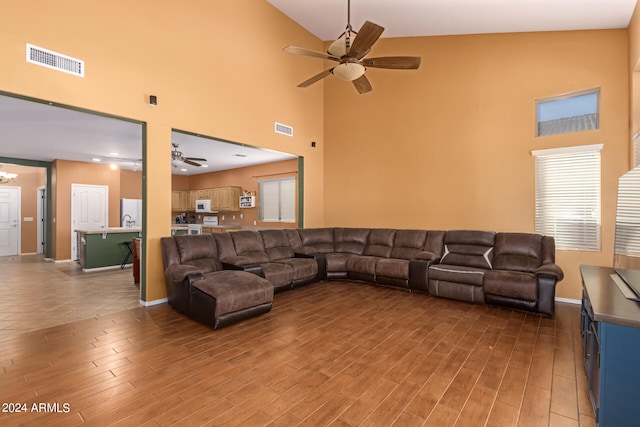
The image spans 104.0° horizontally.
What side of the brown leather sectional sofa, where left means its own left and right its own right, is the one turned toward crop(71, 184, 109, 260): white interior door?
right

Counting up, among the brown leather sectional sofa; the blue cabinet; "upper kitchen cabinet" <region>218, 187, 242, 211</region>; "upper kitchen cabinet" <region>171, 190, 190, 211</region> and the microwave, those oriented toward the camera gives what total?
4

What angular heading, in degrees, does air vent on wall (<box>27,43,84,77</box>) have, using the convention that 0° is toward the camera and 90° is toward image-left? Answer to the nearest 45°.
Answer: approximately 315°

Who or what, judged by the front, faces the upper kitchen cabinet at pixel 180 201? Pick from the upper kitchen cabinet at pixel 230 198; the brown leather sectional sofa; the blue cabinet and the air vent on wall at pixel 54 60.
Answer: the blue cabinet

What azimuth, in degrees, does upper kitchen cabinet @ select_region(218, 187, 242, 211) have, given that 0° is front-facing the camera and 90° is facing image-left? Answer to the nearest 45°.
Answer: approximately 0°

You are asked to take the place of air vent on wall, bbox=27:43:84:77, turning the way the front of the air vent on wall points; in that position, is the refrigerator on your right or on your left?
on your left

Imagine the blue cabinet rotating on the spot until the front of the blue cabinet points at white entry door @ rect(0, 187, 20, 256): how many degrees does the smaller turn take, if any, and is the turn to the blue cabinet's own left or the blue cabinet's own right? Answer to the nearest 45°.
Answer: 0° — it already faces it

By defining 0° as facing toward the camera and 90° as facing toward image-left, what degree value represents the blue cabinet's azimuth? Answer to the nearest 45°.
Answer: approximately 90°

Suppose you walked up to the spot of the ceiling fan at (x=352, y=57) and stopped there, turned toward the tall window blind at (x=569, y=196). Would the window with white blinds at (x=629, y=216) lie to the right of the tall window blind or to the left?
right

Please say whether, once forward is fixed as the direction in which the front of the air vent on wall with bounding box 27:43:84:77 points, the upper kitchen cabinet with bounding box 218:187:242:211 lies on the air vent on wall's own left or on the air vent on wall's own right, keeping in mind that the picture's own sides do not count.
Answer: on the air vent on wall's own left

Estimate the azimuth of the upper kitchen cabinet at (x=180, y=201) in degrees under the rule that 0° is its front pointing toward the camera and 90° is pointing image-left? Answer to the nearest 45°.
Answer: approximately 0°
